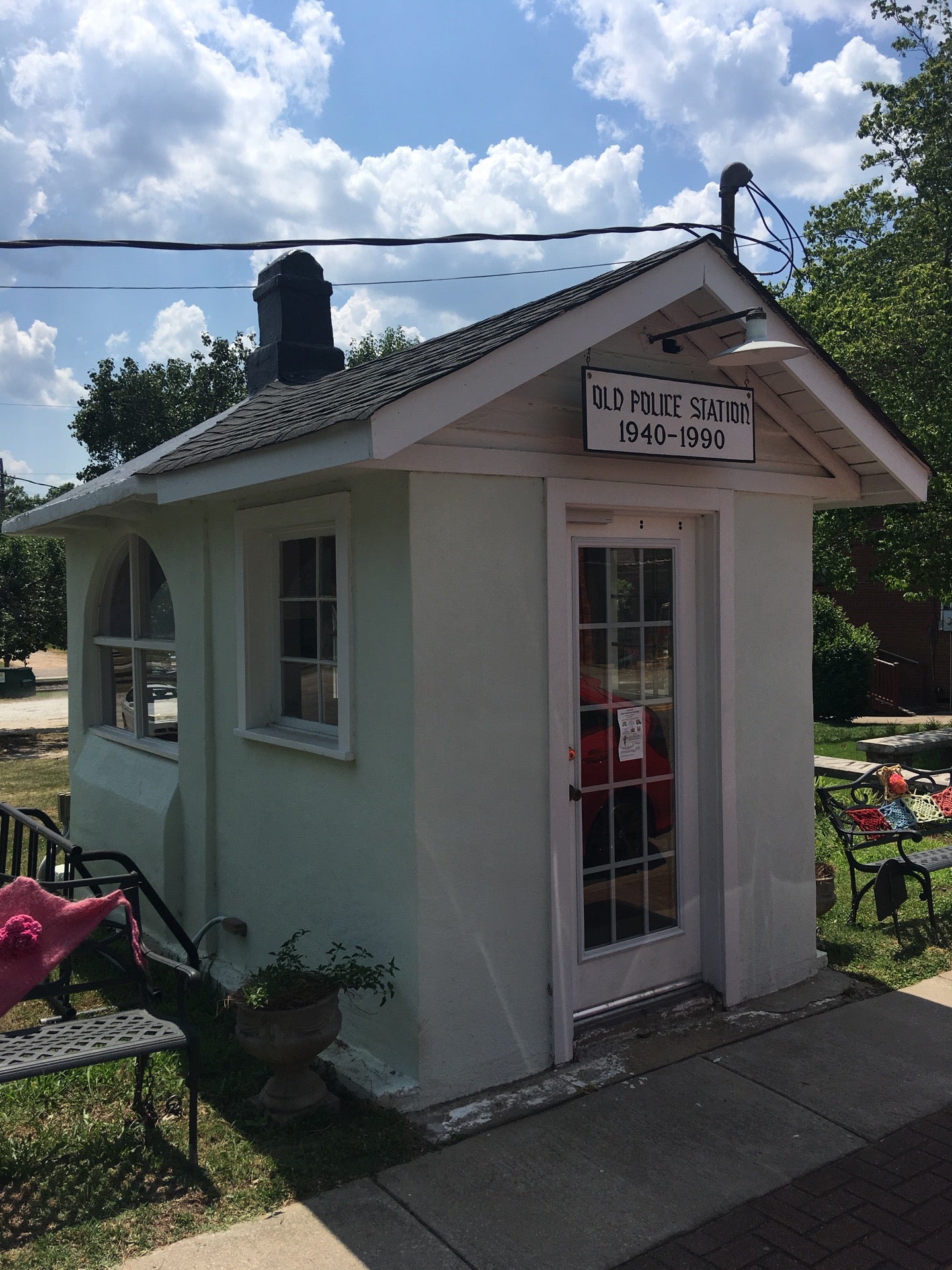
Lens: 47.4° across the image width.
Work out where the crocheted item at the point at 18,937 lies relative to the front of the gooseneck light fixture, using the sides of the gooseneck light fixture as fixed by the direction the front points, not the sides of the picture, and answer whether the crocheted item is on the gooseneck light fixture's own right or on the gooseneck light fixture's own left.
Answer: on the gooseneck light fixture's own right

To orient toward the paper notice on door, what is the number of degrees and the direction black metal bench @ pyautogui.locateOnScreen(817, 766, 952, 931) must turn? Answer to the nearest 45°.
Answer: approximately 90° to its right

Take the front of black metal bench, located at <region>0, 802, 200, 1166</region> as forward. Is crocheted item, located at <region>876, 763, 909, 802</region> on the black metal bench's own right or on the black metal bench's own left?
on the black metal bench's own left

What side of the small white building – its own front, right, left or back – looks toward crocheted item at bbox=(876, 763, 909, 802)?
left

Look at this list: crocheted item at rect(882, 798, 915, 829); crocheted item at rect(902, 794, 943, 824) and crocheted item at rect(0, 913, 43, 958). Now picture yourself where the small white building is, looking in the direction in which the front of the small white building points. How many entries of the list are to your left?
2

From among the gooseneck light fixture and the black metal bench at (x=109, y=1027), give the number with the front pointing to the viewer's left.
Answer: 0
